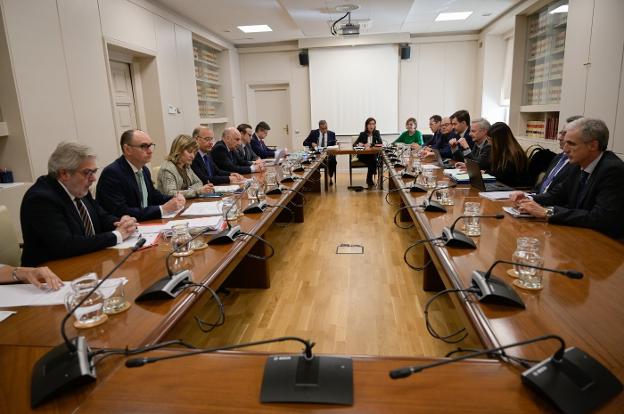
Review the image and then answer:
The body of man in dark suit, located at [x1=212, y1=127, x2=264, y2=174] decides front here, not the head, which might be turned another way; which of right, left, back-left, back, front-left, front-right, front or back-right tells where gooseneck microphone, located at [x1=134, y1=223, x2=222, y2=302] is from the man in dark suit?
right

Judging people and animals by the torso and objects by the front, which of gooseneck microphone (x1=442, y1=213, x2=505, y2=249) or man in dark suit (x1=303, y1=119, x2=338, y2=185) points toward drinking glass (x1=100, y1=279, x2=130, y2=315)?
the man in dark suit

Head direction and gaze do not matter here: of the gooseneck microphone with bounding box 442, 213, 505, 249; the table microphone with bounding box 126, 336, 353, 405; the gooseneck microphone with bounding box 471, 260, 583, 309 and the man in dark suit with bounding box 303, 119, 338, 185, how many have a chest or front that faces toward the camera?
2

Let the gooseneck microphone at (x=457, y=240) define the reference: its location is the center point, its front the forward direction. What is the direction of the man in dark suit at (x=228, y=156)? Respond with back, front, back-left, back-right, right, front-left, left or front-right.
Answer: back-left

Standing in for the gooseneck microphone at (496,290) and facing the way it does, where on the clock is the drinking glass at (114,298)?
The drinking glass is roughly at 5 o'clock from the gooseneck microphone.

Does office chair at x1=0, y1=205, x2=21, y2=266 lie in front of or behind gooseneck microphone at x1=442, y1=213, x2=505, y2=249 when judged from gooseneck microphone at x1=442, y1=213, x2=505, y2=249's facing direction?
behind

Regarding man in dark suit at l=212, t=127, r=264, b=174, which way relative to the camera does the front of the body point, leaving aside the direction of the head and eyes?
to the viewer's right

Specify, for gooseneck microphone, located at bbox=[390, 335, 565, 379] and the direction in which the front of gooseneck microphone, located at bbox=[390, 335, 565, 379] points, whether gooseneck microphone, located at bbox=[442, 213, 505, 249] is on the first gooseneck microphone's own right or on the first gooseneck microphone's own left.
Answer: on the first gooseneck microphone's own right

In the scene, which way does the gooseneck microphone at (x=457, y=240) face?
to the viewer's right

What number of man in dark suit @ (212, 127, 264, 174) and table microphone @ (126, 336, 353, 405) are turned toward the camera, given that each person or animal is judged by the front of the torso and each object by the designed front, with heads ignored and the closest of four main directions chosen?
1

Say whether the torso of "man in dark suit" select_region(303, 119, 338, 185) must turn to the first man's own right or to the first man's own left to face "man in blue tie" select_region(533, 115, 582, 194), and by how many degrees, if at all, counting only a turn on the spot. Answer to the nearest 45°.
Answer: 0° — they already face them

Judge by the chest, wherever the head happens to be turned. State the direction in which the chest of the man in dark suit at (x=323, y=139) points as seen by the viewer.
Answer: toward the camera

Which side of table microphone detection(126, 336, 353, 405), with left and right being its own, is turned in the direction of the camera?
front
